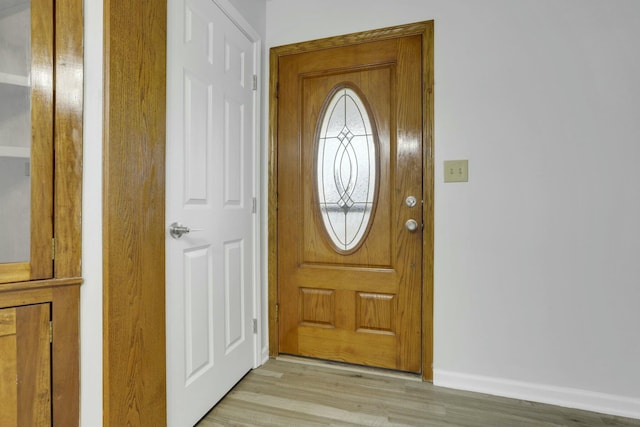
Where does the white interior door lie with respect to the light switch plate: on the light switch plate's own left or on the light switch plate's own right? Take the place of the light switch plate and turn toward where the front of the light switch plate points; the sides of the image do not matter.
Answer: on the light switch plate's own right

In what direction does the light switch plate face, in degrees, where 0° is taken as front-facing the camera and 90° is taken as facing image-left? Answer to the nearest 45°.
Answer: approximately 0°
